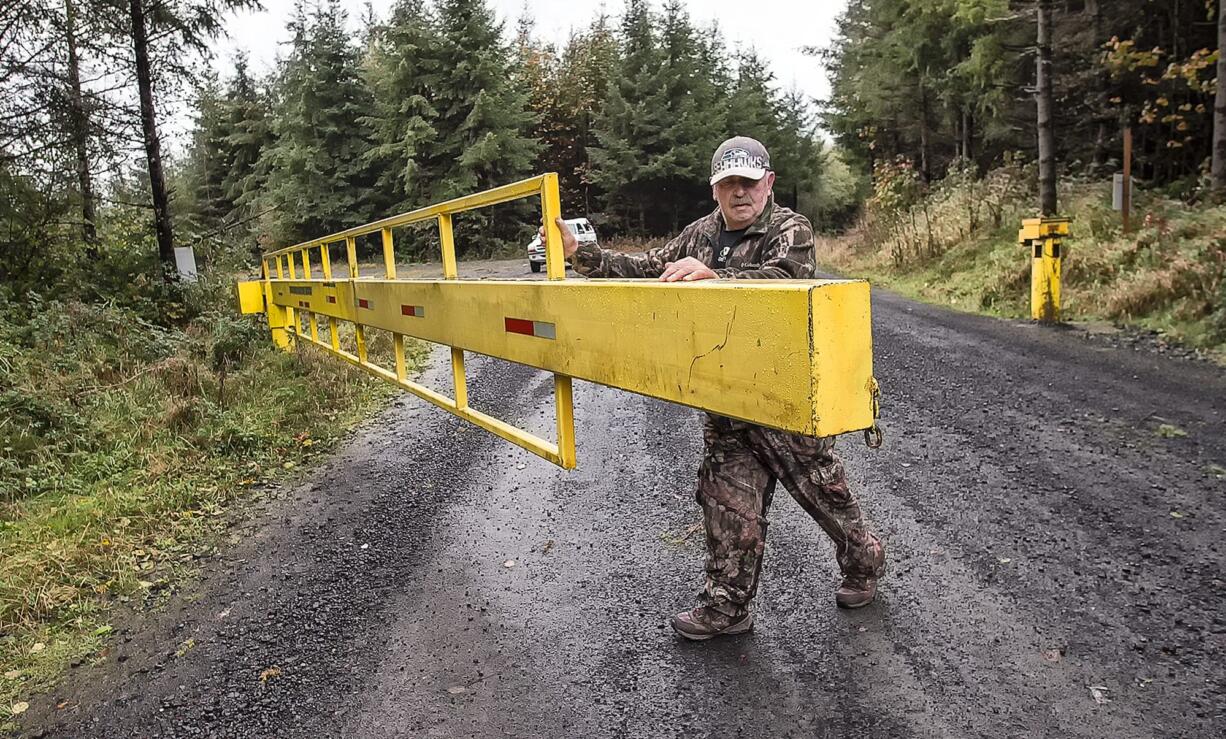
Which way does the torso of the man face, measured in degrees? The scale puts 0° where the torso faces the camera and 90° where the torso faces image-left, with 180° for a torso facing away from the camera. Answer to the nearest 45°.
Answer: approximately 45°

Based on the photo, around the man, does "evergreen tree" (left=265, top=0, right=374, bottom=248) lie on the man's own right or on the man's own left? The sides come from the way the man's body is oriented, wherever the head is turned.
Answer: on the man's own right

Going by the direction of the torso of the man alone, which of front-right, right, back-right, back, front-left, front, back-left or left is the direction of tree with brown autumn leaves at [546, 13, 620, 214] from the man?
back-right

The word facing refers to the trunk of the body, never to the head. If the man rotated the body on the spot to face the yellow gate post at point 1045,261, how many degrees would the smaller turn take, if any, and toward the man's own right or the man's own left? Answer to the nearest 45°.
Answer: approximately 180°

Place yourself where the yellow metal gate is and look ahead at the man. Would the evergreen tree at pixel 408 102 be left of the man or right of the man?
left

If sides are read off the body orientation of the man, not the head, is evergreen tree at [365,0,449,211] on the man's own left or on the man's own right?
on the man's own right

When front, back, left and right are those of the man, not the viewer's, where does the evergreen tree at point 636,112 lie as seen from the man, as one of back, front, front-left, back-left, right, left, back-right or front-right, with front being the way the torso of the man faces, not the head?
back-right

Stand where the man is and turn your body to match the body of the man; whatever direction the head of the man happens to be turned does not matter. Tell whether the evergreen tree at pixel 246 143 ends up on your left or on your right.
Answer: on your right
